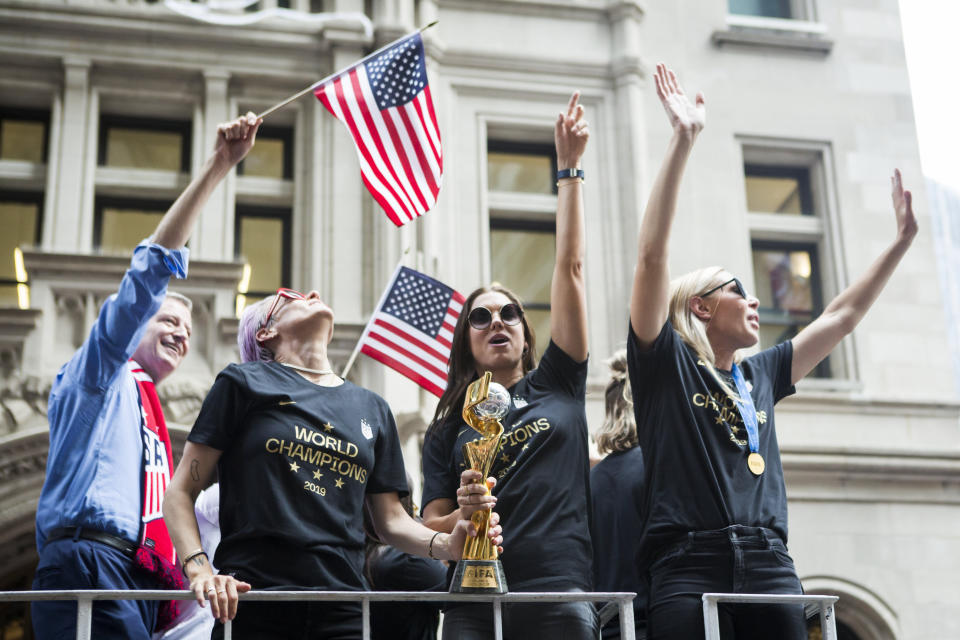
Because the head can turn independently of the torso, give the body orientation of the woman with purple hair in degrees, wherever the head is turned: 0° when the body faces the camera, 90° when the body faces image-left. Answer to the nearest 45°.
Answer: approximately 315°

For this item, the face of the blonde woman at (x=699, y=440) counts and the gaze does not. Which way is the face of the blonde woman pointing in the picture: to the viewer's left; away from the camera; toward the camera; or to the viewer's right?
to the viewer's right

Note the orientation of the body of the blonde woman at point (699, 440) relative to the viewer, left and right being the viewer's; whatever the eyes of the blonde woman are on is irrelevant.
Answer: facing the viewer and to the right of the viewer

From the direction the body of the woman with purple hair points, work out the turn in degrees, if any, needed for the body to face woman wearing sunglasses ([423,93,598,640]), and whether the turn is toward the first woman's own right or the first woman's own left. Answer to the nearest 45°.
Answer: approximately 45° to the first woman's own left

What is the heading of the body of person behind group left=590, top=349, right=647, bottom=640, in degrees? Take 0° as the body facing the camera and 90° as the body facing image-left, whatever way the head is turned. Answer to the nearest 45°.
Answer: approximately 180°

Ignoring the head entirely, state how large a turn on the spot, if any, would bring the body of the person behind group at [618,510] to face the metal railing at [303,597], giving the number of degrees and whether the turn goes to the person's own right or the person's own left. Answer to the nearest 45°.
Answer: approximately 135° to the person's own left

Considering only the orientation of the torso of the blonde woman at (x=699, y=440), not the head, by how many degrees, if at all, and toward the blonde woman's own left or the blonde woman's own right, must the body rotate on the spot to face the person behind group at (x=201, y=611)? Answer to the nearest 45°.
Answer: approximately 135° to the blonde woman's own right

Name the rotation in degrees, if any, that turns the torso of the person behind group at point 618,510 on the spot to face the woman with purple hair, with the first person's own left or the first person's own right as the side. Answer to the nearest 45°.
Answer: approximately 135° to the first person's own left

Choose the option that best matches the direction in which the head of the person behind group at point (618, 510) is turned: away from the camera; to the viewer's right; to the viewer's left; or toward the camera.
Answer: away from the camera

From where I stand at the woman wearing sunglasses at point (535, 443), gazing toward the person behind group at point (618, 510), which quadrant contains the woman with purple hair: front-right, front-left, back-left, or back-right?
back-left

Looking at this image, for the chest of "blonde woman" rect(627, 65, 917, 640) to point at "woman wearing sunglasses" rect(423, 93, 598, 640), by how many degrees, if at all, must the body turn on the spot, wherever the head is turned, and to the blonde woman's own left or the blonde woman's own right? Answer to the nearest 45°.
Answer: approximately 135° to the blonde woman's own right

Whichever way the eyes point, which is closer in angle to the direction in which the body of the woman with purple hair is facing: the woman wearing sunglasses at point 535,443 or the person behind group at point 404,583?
the woman wearing sunglasses
